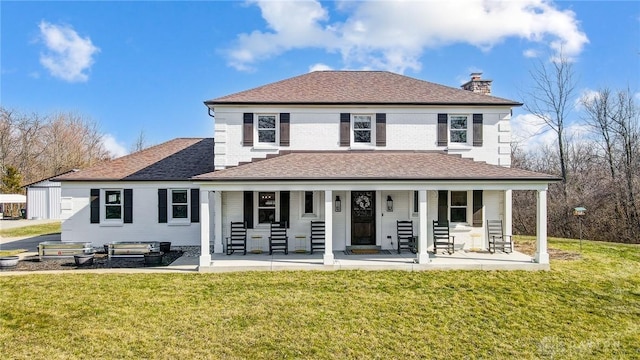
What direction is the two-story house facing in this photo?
toward the camera

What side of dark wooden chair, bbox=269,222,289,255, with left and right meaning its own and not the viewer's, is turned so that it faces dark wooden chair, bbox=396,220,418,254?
left

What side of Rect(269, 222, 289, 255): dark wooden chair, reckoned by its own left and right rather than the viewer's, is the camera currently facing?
front

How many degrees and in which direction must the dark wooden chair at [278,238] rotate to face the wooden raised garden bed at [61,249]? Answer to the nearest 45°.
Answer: approximately 90° to its right

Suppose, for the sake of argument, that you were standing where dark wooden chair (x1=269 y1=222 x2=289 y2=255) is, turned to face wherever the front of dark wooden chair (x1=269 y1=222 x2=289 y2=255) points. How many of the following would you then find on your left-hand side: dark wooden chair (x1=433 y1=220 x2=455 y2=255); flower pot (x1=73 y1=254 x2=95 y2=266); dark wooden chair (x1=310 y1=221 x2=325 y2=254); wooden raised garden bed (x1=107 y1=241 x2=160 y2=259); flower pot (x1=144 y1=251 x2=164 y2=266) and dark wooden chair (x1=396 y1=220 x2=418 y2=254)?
3

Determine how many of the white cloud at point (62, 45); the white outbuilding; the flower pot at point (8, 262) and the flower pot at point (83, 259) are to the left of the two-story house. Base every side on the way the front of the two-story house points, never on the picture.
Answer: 0

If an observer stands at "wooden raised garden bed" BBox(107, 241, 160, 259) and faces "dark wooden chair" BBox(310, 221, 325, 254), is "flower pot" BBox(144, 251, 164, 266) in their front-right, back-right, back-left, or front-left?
front-right

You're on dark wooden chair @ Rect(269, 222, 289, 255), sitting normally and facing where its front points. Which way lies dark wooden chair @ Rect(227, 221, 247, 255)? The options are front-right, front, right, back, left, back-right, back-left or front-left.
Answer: right

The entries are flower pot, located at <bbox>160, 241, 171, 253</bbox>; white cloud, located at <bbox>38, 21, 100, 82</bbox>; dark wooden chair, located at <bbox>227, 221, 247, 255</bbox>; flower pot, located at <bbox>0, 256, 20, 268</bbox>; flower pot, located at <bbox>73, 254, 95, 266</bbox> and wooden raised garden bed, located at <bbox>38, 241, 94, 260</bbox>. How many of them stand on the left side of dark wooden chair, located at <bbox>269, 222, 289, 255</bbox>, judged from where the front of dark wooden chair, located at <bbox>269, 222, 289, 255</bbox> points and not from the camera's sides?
0

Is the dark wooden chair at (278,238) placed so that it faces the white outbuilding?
no

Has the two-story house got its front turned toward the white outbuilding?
no

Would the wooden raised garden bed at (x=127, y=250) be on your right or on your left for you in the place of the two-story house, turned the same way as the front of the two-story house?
on your right
